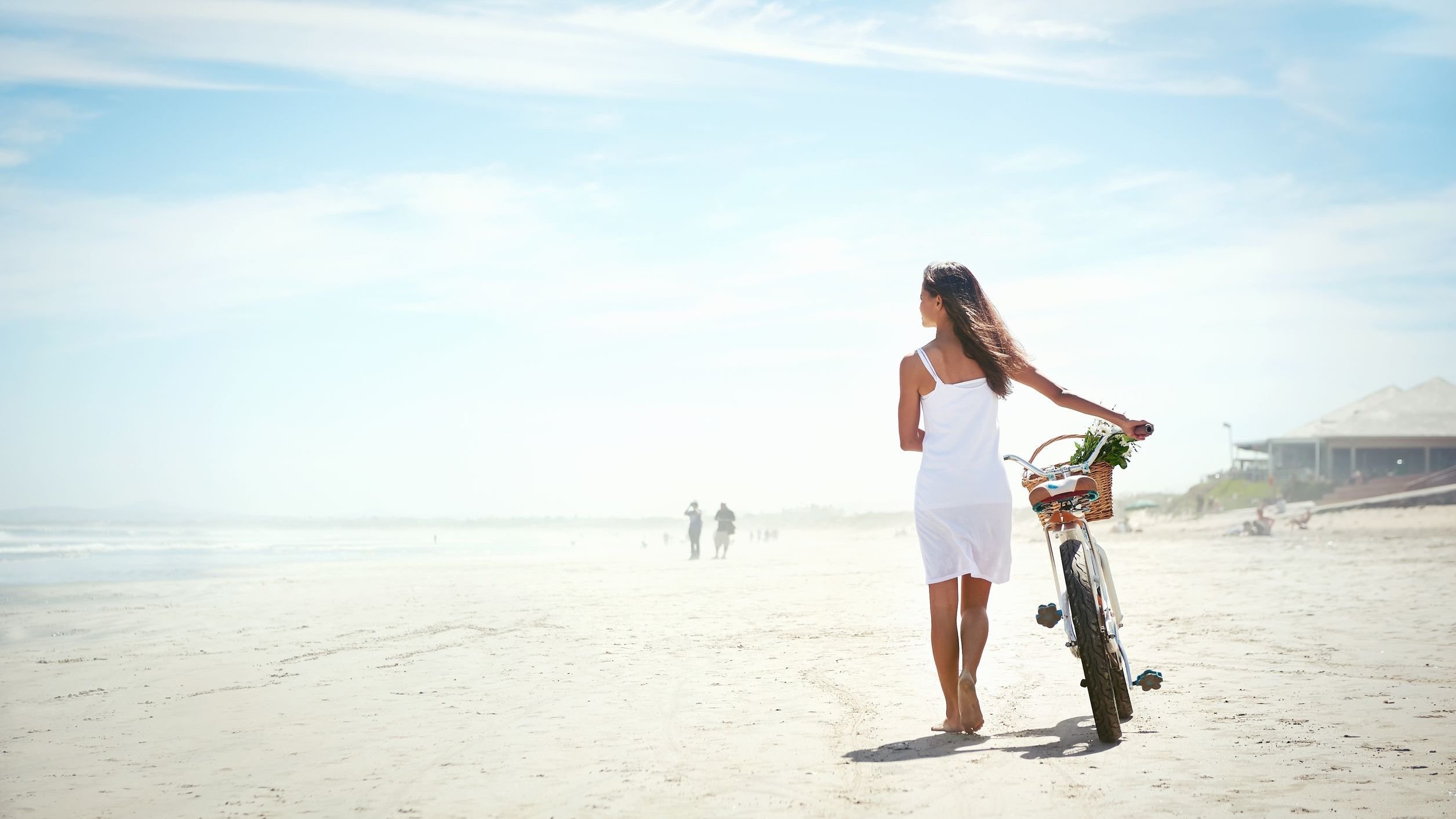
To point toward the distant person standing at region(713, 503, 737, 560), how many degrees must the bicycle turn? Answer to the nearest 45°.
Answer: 0° — it already faces them

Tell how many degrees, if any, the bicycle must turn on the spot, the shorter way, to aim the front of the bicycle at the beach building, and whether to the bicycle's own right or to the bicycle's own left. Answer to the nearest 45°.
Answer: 0° — it already faces it

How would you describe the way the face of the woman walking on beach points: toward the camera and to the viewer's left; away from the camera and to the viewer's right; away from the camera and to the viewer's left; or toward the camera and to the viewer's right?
away from the camera and to the viewer's left

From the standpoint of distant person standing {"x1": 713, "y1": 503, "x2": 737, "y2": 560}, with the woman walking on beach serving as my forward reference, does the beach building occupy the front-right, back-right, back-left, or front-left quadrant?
back-left

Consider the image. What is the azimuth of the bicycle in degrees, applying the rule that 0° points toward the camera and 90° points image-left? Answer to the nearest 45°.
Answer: approximately 180°
